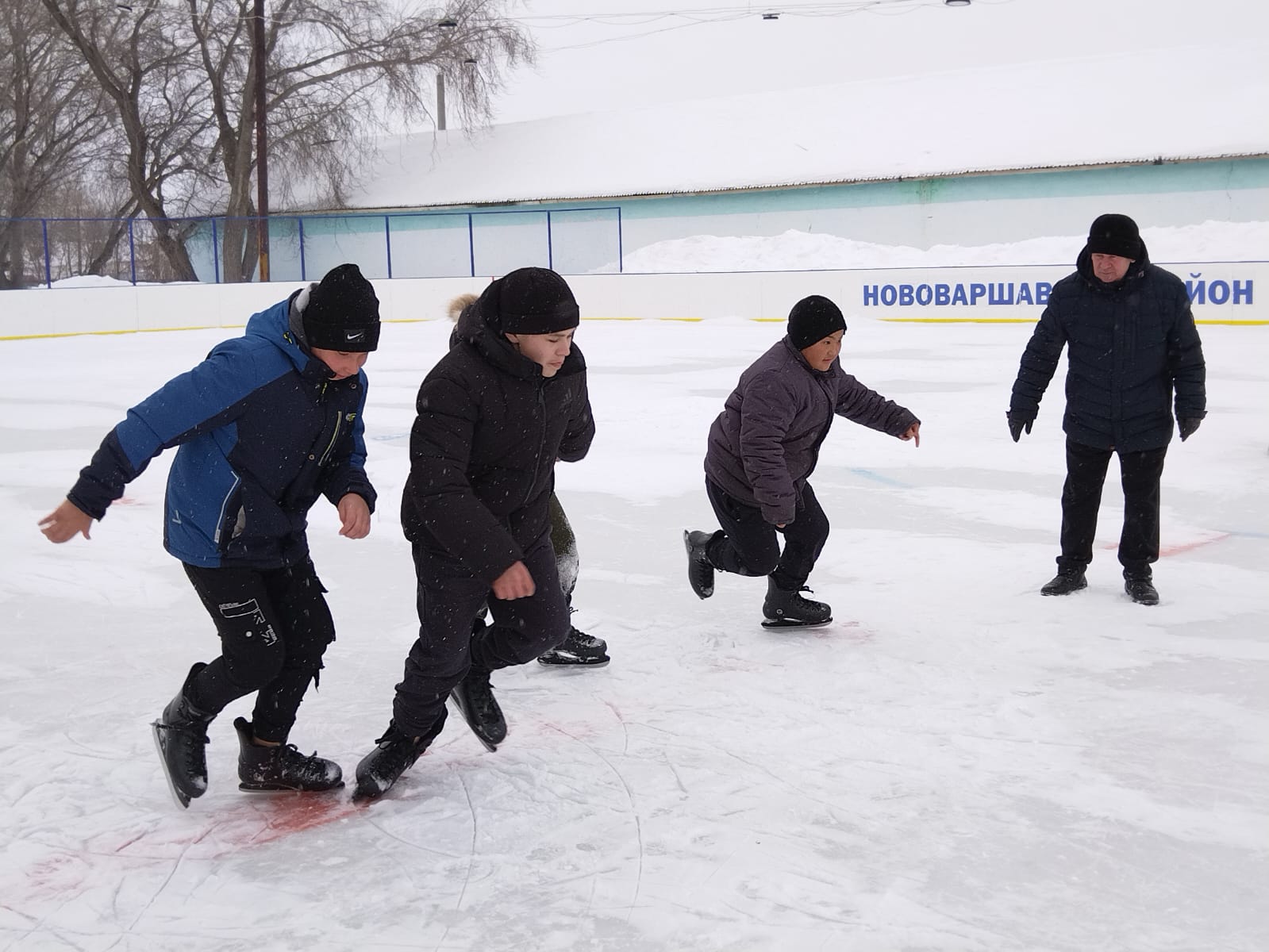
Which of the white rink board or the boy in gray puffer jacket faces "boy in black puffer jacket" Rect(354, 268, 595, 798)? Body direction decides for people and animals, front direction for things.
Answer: the white rink board

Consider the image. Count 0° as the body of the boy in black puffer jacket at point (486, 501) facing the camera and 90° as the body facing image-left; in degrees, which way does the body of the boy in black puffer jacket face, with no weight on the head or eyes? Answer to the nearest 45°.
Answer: approximately 315°

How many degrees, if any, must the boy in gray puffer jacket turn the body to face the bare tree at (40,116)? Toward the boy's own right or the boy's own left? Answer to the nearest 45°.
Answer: approximately 135° to the boy's own left

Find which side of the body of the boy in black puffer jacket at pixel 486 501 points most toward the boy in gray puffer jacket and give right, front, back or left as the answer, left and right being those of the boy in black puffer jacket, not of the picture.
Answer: left

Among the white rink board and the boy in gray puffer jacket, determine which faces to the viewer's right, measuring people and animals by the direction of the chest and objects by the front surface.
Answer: the boy in gray puffer jacket

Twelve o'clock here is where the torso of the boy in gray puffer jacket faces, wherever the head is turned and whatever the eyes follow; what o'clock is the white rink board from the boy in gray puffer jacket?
The white rink board is roughly at 9 o'clock from the boy in gray puffer jacket.

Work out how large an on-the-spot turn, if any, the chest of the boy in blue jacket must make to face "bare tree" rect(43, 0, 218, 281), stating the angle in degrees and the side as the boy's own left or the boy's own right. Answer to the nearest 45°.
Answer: approximately 135° to the boy's own left

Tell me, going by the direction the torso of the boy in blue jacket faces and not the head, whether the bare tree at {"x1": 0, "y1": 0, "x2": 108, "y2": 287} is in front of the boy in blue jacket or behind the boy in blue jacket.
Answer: behind

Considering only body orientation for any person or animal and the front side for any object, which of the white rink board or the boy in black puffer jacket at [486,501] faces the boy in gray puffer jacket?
the white rink board

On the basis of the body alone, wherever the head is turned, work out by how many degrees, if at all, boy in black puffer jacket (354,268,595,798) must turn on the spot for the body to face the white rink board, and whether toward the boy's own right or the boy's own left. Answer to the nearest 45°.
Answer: approximately 135° to the boy's own left

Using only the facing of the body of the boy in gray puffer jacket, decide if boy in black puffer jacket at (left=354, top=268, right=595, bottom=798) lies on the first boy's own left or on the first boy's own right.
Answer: on the first boy's own right

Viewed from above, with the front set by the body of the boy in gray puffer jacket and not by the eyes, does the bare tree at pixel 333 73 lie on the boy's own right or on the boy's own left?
on the boy's own left

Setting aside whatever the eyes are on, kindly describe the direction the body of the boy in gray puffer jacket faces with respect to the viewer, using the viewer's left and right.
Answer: facing to the right of the viewer

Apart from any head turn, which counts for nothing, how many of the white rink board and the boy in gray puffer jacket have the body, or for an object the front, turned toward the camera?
1
